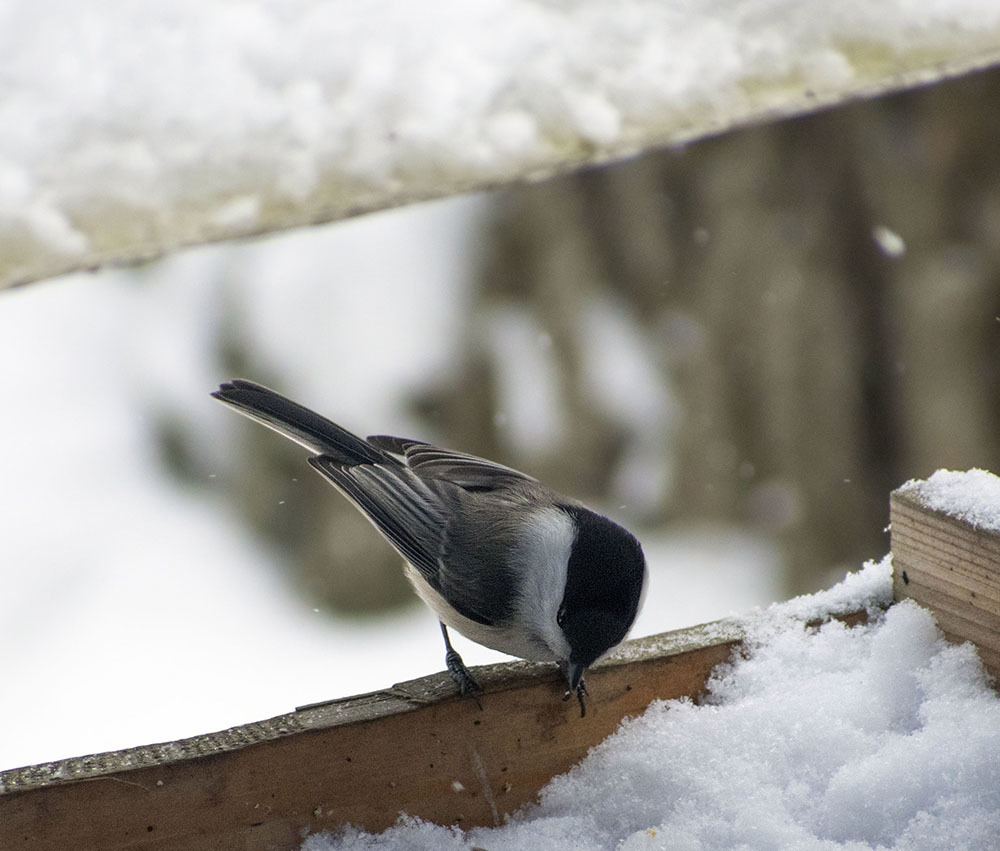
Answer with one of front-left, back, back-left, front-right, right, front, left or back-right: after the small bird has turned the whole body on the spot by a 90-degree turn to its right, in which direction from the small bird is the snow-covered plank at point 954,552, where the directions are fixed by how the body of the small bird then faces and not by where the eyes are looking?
left

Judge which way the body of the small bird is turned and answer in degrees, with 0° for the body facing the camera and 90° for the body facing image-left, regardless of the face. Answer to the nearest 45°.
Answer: approximately 315°
